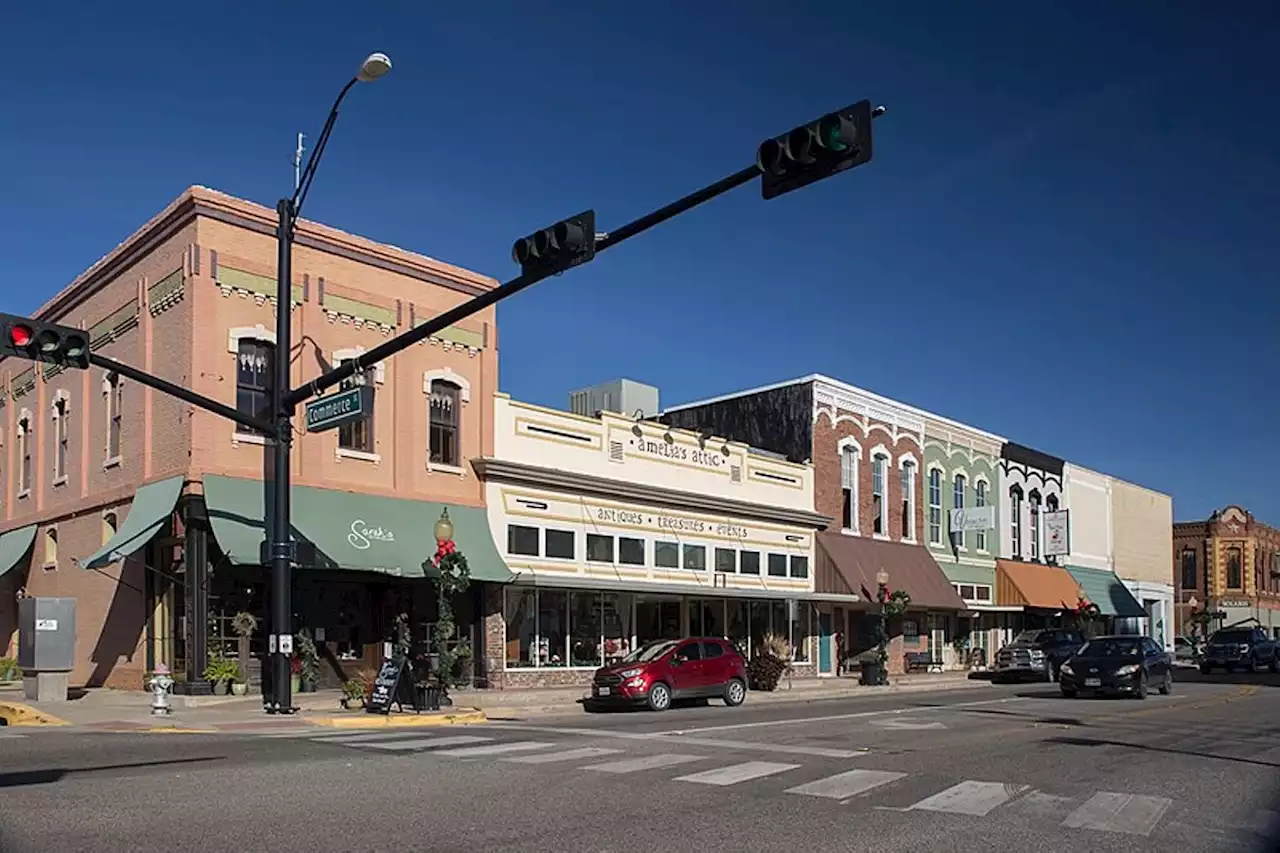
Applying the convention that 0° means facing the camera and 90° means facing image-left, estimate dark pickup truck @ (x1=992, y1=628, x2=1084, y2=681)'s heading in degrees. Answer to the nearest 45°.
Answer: approximately 45°

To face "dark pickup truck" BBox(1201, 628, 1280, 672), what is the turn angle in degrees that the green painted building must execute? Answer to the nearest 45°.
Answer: approximately 45° to its left

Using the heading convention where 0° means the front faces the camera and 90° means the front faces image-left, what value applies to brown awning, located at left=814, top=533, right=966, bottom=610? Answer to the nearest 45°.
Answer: approximately 315°

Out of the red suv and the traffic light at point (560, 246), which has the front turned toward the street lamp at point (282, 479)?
the red suv

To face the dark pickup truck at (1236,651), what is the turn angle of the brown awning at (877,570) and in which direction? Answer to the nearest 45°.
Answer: approximately 90° to its left

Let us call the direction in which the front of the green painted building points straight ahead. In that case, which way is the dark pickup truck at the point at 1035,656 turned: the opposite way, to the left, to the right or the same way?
to the right

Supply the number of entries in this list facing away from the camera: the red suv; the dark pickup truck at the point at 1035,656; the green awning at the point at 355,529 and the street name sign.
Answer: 0

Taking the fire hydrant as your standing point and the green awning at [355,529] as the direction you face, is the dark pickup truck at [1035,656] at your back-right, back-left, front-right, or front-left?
front-right

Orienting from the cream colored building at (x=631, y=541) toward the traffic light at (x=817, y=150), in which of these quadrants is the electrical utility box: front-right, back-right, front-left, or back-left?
front-right

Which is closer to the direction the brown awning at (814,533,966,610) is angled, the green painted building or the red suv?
the red suv

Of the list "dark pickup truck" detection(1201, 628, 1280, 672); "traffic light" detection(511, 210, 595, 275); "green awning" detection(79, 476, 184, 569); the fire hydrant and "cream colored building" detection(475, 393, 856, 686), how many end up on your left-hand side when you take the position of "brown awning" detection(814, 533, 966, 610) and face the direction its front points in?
1

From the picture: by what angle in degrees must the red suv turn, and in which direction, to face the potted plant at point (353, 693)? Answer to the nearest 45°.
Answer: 0° — it already faces it

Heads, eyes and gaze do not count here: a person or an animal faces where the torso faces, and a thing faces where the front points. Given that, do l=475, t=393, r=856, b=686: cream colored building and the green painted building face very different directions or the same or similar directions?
same or similar directions

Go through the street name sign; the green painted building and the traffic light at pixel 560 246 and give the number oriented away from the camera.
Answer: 0

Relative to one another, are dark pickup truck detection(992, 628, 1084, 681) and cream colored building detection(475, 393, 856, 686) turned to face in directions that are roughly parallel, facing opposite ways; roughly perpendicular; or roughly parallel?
roughly perpendicular

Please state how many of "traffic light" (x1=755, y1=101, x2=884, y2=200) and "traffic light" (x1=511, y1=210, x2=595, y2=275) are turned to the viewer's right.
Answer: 0

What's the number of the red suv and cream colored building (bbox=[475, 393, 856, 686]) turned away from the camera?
0

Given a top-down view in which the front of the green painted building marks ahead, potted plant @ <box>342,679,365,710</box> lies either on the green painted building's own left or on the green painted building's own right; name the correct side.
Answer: on the green painted building's own right
